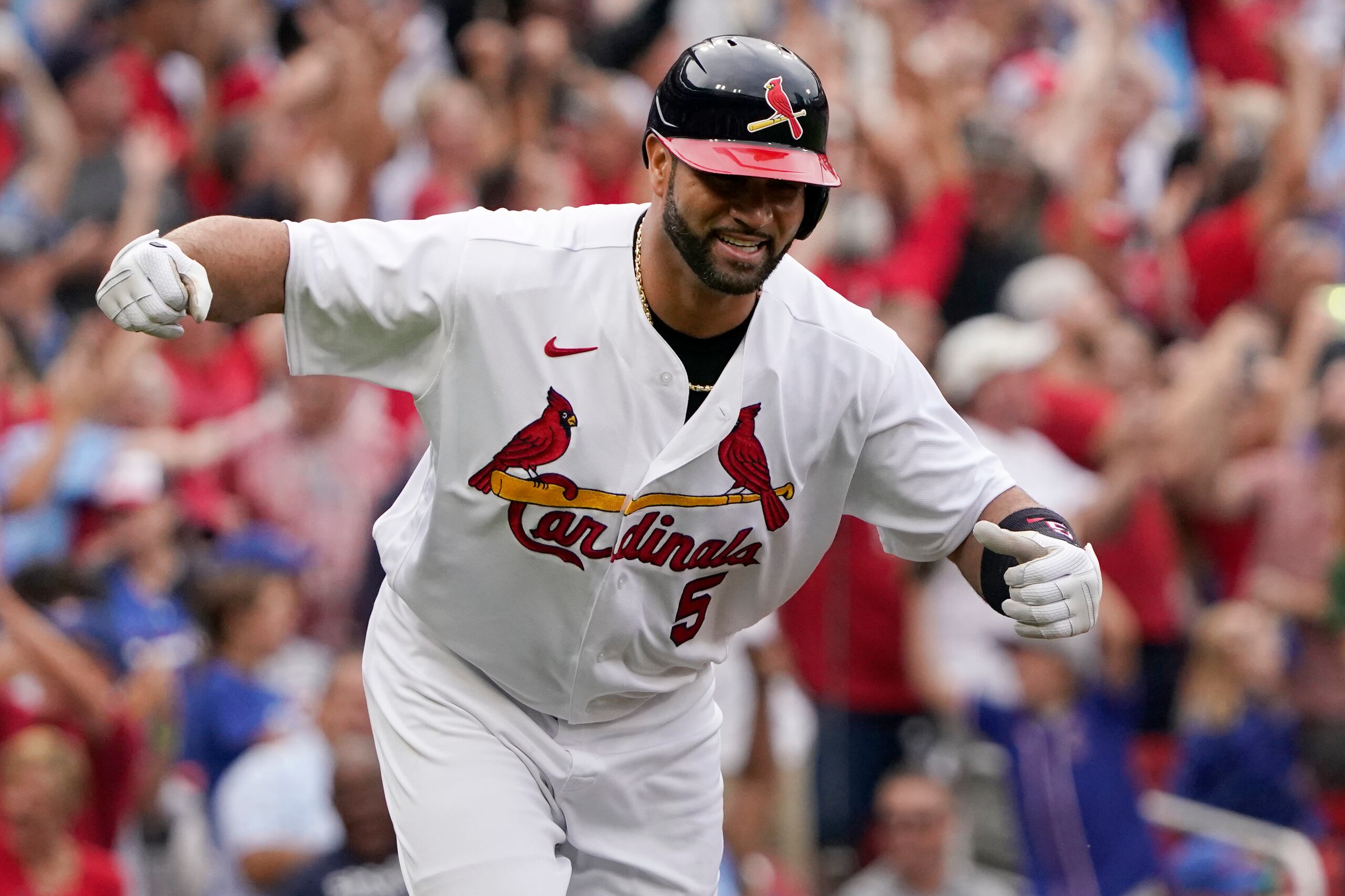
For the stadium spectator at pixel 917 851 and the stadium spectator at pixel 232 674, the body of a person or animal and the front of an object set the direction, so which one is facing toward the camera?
the stadium spectator at pixel 917 851

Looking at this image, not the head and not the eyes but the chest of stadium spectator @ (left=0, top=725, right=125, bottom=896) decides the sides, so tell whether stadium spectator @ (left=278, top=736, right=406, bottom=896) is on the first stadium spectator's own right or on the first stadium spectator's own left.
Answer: on the first stadium spectator's own left

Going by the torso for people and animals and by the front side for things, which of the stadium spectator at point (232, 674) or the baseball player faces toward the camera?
the baseball player

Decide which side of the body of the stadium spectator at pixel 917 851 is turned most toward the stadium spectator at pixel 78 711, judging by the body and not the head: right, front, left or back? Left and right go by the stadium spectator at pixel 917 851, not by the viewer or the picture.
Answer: right

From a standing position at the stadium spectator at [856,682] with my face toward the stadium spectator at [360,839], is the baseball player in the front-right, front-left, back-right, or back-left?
front-left

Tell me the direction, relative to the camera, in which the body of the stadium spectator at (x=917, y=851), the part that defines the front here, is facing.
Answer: toward the camera

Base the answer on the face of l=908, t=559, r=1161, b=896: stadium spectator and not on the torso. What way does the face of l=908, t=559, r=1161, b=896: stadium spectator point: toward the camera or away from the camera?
toward the camera

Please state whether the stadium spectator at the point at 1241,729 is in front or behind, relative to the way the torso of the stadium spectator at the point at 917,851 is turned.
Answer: behind

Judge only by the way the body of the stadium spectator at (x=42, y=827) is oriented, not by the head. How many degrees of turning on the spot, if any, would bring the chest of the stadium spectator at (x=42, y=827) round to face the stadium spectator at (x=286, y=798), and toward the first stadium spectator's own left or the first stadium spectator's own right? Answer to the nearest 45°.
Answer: approximately 90° to the first stadium spectator's own left

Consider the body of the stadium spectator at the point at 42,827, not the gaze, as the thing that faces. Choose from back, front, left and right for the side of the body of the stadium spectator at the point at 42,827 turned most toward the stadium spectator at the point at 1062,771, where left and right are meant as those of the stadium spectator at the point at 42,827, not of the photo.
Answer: left
